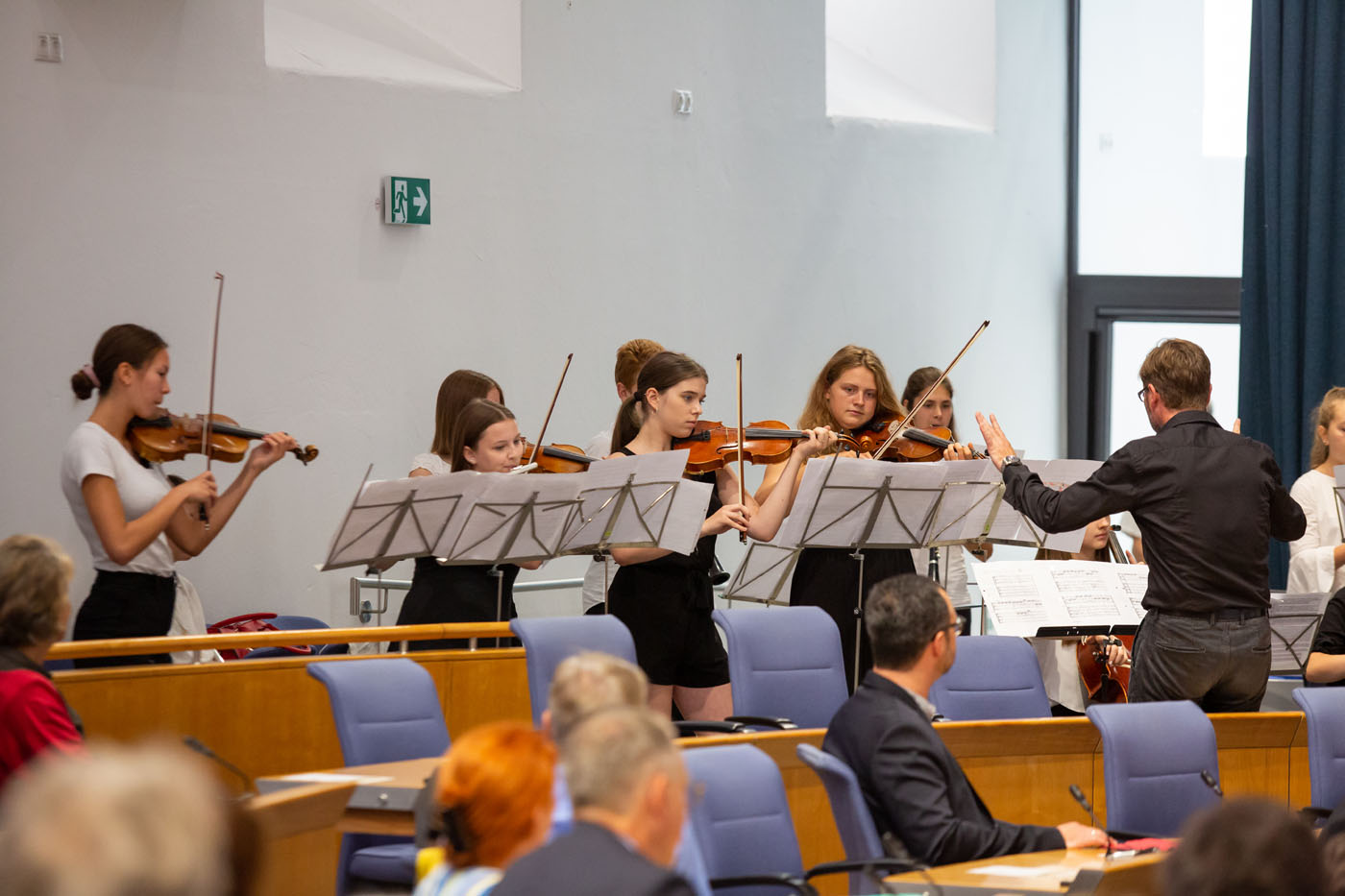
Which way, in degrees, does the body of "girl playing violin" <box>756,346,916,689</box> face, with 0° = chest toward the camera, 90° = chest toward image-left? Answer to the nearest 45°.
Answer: approximately 315°

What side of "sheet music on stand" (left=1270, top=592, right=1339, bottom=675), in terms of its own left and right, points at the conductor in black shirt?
back

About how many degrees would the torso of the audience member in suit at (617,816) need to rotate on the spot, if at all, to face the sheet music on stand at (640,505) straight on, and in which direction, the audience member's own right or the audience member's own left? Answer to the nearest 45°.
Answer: approximately 45° to the audience member's own left

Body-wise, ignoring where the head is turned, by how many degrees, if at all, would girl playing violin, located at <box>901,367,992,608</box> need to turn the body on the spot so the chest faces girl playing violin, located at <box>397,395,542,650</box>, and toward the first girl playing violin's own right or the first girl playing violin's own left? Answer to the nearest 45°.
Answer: approximately 90° to the first girl playing violin's own right

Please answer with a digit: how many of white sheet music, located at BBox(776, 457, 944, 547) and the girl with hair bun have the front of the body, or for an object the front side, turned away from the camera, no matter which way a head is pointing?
1

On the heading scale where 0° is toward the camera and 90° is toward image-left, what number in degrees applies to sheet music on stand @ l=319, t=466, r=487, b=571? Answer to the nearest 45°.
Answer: approximately 135°

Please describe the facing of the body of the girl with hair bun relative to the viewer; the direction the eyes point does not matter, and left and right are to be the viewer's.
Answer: facing to the right of the viewer

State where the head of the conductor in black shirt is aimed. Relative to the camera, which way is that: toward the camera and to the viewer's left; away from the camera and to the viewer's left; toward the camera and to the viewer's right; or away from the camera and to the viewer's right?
away from the camera and to the viewer's left

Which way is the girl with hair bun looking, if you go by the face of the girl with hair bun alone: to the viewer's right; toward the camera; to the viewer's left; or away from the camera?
to the viewer's right
